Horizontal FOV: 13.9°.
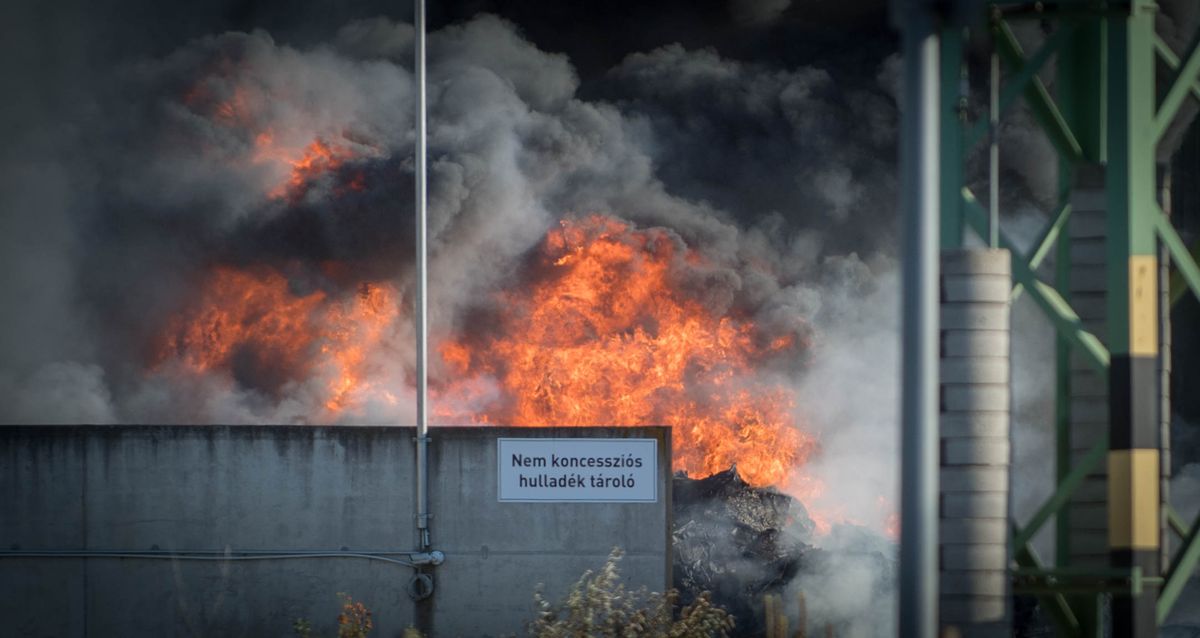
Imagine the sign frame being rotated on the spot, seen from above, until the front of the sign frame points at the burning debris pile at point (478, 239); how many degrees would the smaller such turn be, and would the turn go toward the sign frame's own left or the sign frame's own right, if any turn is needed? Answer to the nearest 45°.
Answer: approximately 180°

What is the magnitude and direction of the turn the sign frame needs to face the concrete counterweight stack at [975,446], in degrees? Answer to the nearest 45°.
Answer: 0° — it already faces it

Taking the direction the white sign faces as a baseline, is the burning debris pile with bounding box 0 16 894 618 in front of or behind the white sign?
behind

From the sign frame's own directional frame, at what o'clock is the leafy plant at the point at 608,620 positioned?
The leafy plant is roughly at 12 o'clock from the sign frame.

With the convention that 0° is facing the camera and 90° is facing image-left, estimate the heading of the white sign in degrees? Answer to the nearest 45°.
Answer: approximately 0°
